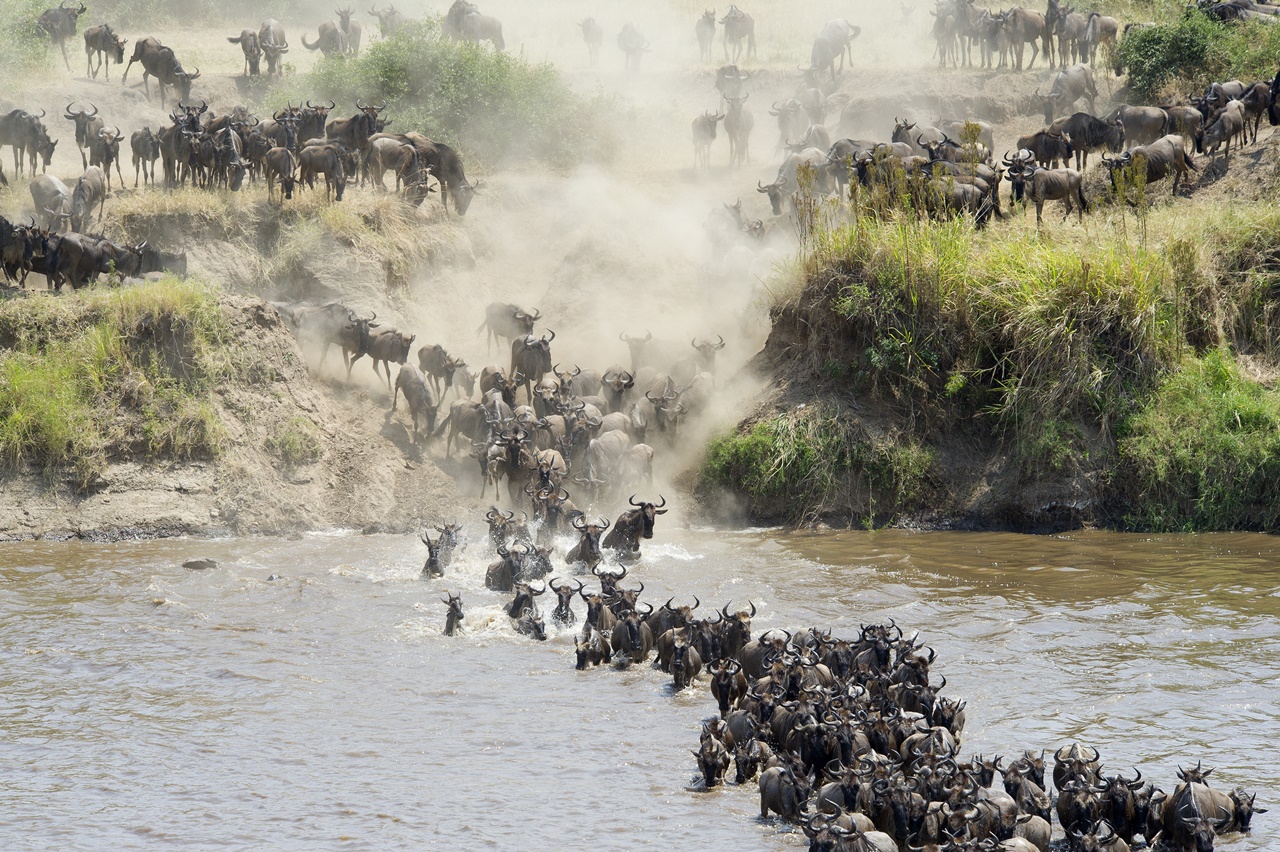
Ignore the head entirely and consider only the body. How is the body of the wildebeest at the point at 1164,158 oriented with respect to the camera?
to the viewer's left

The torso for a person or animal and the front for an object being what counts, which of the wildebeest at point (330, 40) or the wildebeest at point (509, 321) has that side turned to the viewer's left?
the wildebeest at point (330, 40)

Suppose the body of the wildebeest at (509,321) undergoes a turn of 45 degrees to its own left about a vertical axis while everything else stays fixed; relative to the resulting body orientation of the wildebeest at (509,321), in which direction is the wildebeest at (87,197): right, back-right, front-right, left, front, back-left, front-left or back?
back

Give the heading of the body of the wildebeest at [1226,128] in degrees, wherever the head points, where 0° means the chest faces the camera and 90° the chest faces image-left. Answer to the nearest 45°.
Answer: approximately 45°

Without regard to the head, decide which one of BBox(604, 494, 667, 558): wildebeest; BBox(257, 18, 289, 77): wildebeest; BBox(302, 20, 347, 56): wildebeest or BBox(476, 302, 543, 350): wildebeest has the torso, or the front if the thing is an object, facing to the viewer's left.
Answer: BBox(302, 20, 347, 56): wildebeest

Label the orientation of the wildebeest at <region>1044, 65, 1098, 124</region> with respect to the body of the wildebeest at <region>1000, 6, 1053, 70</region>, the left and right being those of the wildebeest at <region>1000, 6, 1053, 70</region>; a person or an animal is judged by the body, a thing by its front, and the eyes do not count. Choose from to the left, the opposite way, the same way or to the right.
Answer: the same way

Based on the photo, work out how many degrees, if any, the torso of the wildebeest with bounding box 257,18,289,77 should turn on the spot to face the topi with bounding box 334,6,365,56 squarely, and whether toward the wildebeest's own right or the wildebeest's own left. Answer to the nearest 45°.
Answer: approximately 135° to the wildebeest's own left

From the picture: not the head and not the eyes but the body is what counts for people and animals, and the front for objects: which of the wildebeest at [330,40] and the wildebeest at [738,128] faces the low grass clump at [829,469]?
the wildebeest at [738,128]

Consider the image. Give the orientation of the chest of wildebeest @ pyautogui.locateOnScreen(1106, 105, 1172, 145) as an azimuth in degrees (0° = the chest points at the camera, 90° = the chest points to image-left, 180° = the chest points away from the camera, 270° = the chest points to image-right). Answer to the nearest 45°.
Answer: approximately 90°

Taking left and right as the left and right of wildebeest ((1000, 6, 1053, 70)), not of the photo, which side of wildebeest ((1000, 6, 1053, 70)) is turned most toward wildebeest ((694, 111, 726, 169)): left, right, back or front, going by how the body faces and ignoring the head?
front

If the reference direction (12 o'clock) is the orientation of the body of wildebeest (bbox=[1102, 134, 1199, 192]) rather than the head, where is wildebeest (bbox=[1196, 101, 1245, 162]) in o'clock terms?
wildebeest (bbox=[1196, 101, 1245, 162]) is roughly at 4 o'clock from wildebeest (bbox=[1102, 134, 1199, 192]).

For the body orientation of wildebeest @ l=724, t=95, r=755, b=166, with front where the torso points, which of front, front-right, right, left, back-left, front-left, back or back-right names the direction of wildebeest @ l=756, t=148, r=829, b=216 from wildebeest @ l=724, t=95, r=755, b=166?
front
